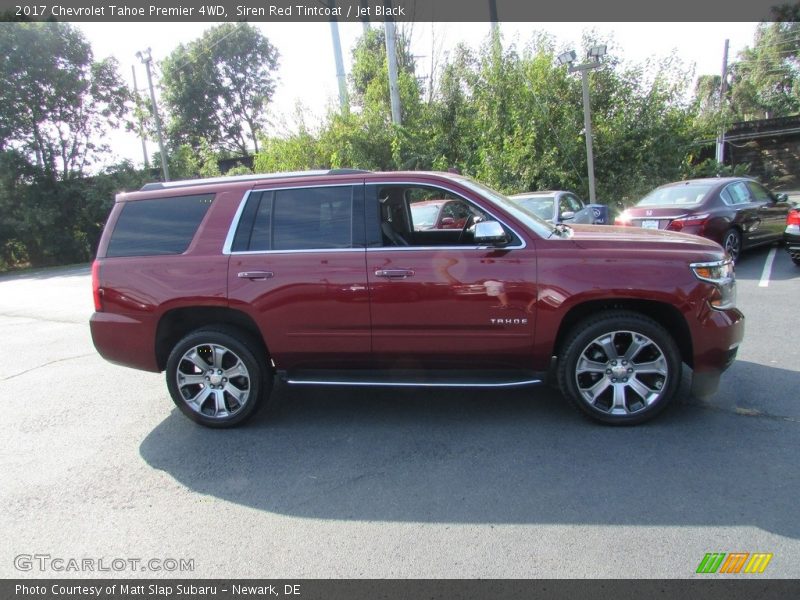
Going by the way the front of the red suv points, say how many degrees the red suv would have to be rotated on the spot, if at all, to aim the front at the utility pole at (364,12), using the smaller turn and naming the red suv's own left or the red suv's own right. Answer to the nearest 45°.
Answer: approximately 90° to the red suv's own left

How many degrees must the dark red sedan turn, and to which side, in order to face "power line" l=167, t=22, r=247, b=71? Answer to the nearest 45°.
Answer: approximately 90° to its left

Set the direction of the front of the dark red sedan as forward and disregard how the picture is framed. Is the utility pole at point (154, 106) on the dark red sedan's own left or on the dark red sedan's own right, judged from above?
on the dark red sedan's own left

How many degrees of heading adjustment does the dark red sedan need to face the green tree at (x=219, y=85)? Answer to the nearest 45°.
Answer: approximately 90° to its left

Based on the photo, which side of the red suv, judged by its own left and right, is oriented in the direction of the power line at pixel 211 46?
left

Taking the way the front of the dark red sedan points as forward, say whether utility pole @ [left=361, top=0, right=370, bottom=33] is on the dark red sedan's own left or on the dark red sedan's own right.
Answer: on the dark red sedan's own left

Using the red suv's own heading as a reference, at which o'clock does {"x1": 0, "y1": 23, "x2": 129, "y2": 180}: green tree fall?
The green tree is roughly at 8 o'clock from the red suv.

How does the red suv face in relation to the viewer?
to the viewer's right

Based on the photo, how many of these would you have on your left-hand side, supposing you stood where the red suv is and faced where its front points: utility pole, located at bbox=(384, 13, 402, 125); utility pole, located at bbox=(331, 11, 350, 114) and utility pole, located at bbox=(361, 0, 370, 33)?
3

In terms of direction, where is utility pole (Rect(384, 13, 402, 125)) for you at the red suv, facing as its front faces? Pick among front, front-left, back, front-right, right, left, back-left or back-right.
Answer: left

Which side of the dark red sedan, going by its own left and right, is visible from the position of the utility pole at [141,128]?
left

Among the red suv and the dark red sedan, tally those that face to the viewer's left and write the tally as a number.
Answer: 0

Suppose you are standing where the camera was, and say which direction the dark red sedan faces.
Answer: facing away from the viewer and to the right of the viewer
